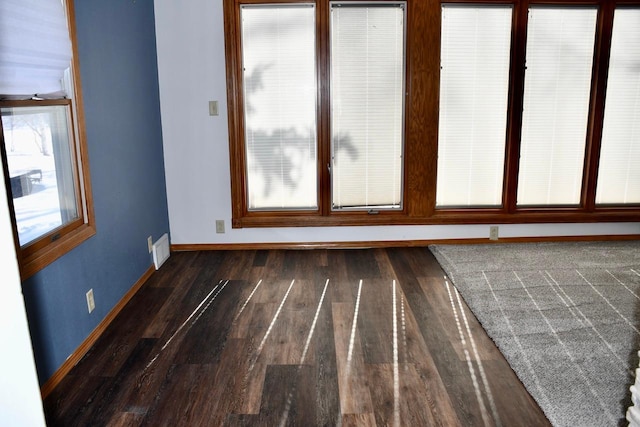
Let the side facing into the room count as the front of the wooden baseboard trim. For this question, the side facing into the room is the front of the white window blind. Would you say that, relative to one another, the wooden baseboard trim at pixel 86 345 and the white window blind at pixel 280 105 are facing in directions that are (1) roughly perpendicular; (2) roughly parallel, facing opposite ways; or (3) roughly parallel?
roughly perpendicular

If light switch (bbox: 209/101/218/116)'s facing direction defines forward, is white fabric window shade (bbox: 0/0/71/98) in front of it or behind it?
in front

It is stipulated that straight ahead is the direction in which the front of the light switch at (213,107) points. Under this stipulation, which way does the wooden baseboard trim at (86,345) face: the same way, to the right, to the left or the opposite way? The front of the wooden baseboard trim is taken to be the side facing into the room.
to the left

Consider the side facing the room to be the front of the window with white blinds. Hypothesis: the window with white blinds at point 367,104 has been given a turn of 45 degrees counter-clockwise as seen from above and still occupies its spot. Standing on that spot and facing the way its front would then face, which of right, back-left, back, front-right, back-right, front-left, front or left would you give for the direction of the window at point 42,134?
right

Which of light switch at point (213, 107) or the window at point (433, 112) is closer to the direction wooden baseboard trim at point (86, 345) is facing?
the window

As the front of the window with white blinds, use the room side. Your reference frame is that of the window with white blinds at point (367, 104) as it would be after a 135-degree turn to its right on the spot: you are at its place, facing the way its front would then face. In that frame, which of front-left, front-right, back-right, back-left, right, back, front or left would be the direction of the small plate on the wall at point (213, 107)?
front-left

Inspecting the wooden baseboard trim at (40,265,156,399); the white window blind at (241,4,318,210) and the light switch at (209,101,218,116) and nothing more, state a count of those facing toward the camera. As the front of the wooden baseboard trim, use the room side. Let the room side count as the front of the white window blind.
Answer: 2

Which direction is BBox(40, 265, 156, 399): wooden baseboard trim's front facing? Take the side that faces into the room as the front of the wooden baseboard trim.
to the viewer's right

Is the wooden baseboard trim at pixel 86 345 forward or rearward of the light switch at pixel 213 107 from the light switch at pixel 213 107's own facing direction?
forward
